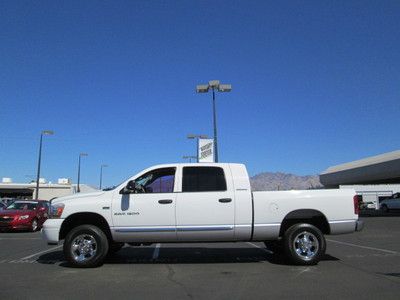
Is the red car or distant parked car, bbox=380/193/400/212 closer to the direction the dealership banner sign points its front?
the red car

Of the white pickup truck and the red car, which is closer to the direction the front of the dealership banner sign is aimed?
the white pickup truck

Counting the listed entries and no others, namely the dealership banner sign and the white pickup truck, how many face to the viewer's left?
1

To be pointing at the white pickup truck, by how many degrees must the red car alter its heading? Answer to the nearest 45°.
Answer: approximately 45° to its left

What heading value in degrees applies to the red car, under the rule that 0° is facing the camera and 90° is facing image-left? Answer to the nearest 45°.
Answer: approximately 45°

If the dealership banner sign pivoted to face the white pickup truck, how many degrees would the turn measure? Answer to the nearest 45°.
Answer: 0° — it already faces it

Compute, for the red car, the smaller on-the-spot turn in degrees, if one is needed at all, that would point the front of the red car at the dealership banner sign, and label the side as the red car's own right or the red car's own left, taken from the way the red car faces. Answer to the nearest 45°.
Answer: approximately 135° to the red car's own left

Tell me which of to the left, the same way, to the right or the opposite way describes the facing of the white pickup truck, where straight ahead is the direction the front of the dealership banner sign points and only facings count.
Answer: to the right

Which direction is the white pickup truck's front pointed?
to the viewer's left
